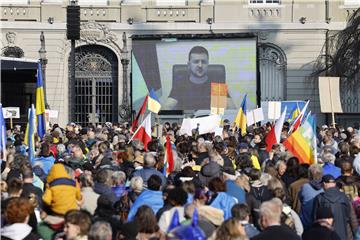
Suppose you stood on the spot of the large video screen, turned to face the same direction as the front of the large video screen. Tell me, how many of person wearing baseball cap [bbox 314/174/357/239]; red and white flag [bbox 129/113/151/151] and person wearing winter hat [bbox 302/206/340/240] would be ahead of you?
3

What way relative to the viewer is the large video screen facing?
toward the camera

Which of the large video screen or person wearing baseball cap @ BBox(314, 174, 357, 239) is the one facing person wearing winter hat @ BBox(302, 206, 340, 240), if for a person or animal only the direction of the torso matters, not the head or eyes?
the large video screen

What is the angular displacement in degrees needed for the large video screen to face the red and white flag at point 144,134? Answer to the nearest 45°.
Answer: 0° — it already faces it

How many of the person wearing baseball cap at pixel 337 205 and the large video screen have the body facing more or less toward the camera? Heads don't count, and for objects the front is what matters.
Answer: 1

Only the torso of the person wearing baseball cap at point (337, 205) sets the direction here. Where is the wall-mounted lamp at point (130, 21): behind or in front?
in front

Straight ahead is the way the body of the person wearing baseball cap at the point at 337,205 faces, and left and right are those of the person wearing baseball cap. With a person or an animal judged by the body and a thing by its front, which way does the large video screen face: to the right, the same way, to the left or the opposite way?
the opposite way

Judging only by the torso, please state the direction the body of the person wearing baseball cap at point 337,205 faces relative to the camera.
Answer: away from the camera

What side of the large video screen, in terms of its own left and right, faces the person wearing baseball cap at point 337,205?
front

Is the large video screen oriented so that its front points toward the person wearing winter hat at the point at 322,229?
yes

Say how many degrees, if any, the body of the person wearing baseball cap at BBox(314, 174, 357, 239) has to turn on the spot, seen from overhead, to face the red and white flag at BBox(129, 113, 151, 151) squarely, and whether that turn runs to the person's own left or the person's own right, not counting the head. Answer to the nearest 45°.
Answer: approximately 45° to the person's own left
